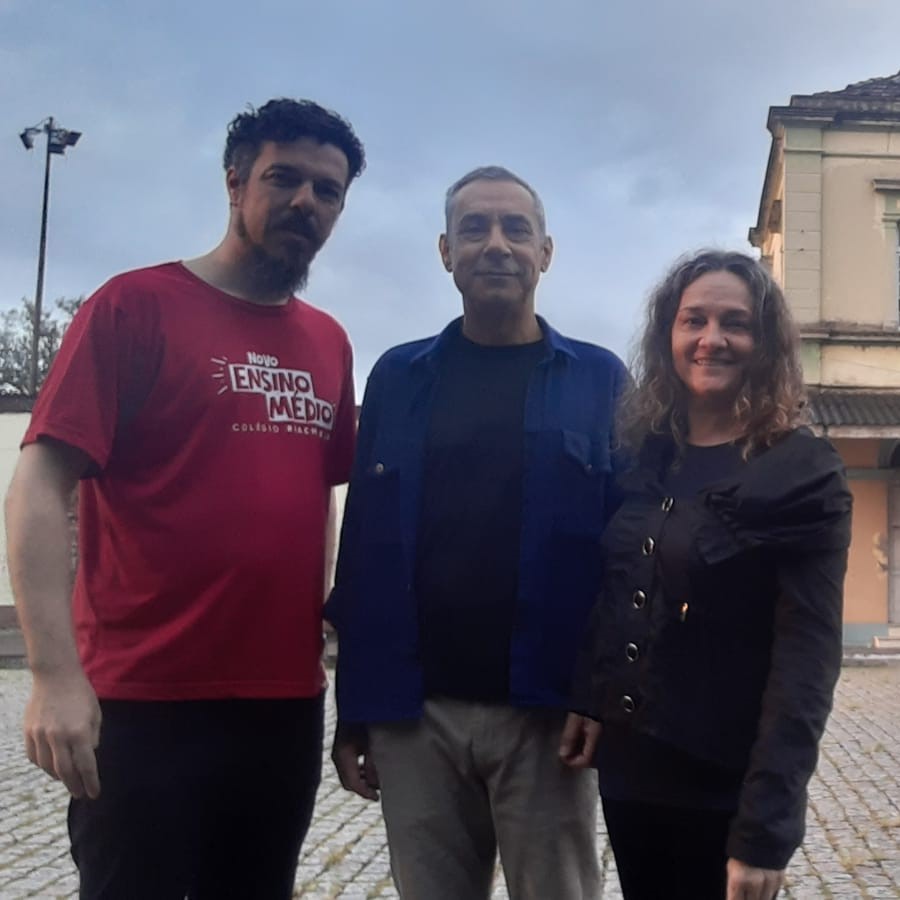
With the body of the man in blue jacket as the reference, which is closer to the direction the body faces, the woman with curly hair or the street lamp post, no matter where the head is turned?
the woman with curly hair

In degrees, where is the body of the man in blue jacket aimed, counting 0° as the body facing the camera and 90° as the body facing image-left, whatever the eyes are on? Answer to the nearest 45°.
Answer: approximately 0°

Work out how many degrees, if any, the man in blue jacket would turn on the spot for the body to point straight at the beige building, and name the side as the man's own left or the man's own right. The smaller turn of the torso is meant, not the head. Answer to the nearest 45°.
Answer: approximately 180°

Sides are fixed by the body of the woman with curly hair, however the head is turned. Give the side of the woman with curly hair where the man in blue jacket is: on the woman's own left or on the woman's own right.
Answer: on the woman's own right

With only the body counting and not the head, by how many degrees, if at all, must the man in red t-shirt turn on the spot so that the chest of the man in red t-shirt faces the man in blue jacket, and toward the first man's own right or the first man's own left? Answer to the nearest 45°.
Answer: approximately 45° to the first man's own left

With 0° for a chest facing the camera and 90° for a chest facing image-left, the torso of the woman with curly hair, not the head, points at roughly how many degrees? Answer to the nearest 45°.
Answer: approximately 45°

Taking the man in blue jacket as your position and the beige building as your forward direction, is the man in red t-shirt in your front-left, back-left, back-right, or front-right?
back-left

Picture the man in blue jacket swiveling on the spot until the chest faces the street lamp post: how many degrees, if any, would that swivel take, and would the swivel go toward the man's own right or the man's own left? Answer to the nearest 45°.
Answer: approximately 135° to the man's own right

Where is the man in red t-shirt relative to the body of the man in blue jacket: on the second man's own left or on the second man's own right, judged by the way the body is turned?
on the second man's own right

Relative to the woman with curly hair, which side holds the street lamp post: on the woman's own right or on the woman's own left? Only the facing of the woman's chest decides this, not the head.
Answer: on the woman's own right
